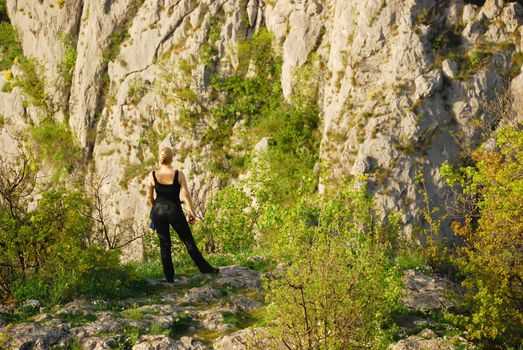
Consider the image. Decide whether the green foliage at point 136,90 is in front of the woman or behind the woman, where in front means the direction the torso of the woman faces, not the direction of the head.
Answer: in front

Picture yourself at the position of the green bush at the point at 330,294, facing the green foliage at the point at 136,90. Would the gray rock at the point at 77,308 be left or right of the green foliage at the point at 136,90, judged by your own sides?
left

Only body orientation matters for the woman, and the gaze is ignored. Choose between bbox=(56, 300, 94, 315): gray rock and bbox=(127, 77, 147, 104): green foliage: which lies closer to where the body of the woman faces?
the green foliage

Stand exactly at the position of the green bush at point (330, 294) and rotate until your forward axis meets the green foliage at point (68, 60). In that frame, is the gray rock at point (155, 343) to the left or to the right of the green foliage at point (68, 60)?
left

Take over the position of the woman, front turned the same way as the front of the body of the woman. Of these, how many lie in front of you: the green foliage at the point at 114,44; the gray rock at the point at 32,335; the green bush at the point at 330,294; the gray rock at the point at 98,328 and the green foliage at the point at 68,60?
2

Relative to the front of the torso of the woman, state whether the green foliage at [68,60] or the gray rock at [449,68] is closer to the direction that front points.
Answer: the green foliage

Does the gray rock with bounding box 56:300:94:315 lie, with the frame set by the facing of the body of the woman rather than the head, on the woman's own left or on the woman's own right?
on the woman's own left

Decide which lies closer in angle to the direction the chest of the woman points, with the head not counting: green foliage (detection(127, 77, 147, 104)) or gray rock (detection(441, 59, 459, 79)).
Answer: the green foliage

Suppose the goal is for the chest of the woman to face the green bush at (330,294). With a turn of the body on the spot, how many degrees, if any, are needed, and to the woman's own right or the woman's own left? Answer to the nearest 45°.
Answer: approximately 135° to the woman's own right

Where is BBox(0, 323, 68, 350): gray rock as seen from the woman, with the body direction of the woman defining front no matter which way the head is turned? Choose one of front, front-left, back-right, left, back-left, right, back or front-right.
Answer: back-left

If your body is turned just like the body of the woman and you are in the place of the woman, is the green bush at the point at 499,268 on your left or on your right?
on your right

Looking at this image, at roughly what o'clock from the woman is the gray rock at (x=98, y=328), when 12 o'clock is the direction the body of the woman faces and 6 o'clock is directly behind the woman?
The gray rock is roughly at 7 o'clock from the woman.

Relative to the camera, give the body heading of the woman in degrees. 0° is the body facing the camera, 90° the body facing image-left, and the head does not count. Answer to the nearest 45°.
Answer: approximately 180°
